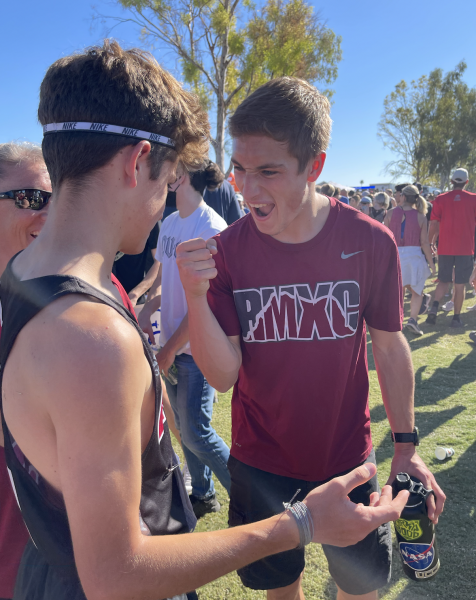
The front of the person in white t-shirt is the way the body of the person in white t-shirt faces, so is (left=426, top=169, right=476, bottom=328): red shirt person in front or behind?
behind

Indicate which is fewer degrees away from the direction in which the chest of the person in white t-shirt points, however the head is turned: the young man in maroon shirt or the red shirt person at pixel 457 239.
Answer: the young man in maroon shirt

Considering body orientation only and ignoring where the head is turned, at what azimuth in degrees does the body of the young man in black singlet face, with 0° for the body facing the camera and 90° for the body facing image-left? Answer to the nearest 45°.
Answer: approximately 225°

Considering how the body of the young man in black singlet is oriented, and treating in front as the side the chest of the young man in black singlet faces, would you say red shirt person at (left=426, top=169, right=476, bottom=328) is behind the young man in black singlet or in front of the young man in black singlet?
in front

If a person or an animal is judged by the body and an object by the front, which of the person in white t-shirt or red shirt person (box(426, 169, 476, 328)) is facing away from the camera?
the red shirt person

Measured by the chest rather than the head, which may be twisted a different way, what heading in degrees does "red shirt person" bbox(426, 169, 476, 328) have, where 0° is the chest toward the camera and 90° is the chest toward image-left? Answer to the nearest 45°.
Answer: approximately 180°

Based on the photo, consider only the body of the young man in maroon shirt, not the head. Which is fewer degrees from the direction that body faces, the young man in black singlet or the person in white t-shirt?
the young man in black singlet

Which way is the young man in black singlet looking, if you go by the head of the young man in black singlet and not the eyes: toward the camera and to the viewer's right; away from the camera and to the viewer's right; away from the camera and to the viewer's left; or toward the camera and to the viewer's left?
away from the camera and to the viewer's right

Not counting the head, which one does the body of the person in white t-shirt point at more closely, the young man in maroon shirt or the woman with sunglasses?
the woman with sunglasses

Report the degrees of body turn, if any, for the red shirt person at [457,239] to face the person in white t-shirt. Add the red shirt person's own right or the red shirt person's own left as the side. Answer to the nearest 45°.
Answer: approximately 180°
